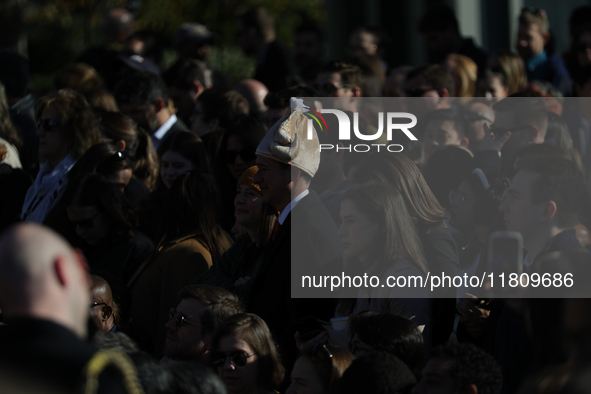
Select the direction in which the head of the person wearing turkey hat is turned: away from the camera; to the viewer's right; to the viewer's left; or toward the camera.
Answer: to the viewer's left

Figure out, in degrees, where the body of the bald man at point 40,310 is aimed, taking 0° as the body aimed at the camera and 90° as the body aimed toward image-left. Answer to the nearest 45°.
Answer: approximately 225°

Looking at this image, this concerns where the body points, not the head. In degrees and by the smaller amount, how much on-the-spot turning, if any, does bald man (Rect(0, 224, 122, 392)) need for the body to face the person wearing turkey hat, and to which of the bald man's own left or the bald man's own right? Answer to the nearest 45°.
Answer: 0° — they already face them
